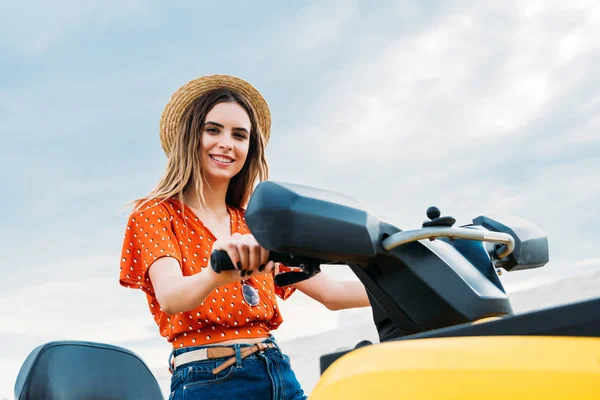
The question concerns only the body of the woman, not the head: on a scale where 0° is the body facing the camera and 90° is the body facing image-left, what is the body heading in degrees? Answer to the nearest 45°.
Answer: approximately 315°

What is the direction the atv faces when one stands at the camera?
facing the viewer and to the right of the viewer

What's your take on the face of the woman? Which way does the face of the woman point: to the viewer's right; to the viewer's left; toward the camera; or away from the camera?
toward the camera
